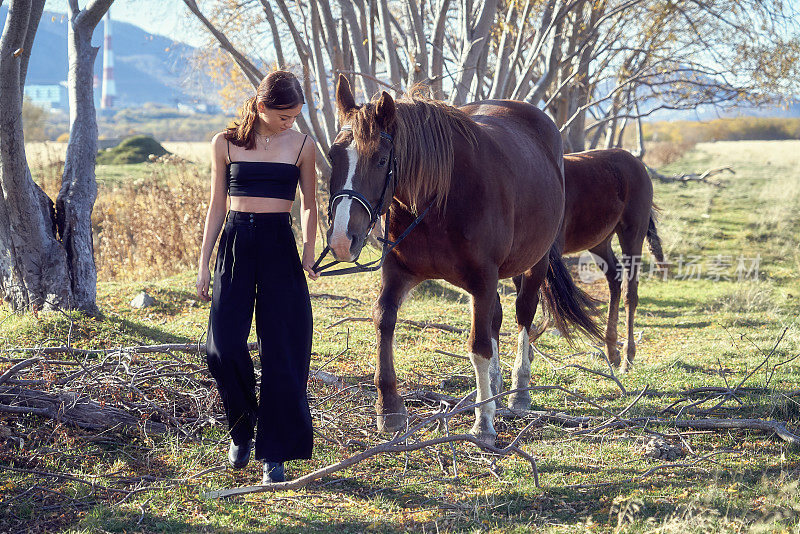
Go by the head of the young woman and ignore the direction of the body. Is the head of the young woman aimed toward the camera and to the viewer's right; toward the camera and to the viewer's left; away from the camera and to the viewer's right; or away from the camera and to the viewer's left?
toward the camera and to the viewer's right

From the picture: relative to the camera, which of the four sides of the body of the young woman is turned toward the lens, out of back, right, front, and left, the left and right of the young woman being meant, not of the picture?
front

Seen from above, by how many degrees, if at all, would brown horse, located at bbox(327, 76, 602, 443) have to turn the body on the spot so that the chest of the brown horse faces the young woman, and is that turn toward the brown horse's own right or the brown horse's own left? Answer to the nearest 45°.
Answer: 0° — it already faces them

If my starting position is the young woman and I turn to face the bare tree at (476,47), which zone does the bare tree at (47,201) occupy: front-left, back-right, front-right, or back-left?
front-left

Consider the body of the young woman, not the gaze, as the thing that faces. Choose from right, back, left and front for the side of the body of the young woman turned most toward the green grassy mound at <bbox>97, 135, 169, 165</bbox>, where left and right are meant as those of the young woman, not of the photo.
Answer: back

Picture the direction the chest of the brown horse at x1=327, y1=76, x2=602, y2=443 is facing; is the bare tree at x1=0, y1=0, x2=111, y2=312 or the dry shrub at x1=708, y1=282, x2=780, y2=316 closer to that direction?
the bare tree

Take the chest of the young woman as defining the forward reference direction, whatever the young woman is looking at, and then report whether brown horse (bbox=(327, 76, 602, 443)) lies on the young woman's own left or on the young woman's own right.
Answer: on the young woman's own left

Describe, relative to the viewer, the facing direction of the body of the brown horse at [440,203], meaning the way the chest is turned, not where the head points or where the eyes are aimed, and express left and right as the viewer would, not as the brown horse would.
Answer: facing the viewer and to the left of the viewer

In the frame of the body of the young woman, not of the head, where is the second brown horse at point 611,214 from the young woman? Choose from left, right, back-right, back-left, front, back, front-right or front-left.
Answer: back-left

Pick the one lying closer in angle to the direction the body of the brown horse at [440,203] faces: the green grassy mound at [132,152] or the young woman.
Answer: the young woman

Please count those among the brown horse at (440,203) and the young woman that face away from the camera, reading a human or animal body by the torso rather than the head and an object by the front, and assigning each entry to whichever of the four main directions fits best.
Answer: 0

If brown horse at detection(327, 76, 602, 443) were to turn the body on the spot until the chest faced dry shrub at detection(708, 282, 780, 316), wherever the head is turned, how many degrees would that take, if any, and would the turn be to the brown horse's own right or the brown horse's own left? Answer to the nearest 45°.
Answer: approximately 180°

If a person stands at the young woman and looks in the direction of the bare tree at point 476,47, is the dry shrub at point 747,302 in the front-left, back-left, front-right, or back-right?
front-right

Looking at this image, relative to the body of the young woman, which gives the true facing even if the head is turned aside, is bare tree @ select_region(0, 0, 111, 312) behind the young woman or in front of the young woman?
behind
